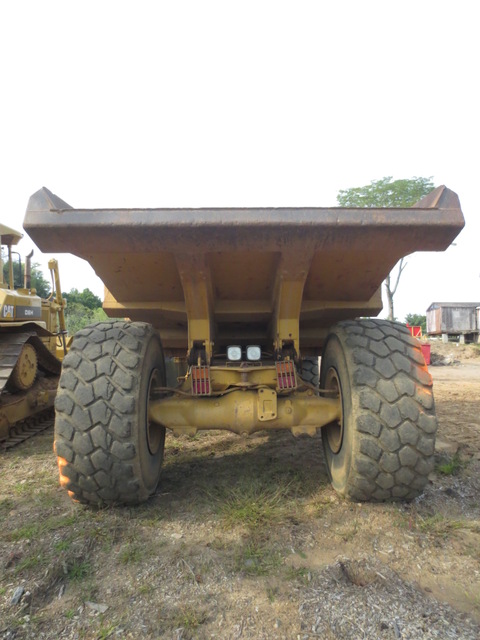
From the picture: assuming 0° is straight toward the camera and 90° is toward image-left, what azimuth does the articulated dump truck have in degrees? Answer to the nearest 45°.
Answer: approximately 180°

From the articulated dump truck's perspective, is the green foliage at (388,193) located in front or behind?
in front

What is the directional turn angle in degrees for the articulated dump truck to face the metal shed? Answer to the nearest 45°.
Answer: approximately 45° to its right

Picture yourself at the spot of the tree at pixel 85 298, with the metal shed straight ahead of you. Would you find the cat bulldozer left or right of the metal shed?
right

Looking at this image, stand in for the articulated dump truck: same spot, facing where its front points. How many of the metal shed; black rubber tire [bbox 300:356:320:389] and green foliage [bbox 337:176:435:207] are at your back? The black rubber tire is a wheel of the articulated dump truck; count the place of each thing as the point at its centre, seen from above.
0

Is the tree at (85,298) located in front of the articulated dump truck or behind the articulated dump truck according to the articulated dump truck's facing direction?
in front

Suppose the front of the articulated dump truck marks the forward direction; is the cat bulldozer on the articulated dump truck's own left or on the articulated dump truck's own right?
on the articulated dump truck's own left

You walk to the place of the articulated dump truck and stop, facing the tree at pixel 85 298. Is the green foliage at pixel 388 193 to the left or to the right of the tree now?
right
